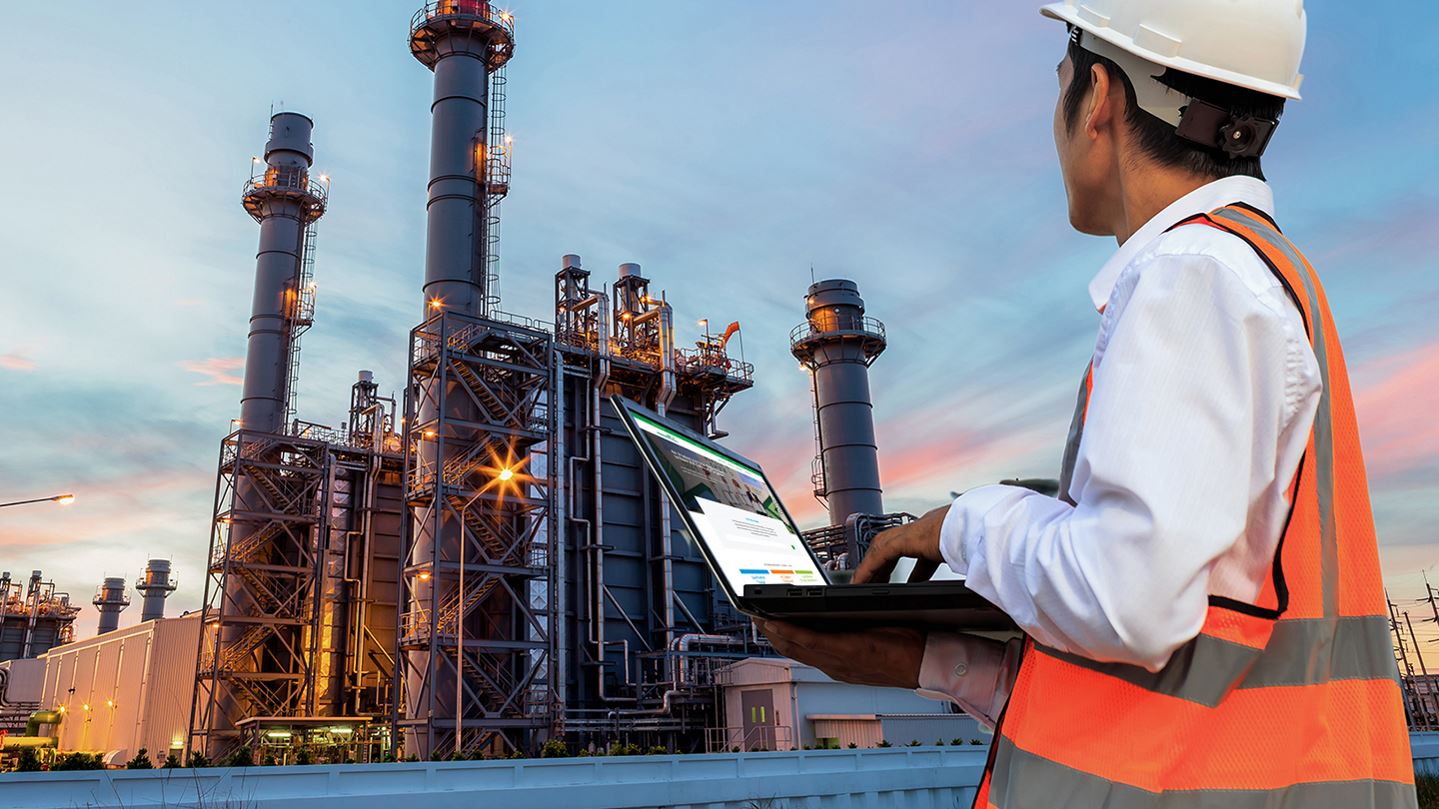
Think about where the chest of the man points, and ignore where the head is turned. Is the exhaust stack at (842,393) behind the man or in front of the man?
in front

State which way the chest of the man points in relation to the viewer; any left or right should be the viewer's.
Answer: facing away from the viewer and to the left of the viewer

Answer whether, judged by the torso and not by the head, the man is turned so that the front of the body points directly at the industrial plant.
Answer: yes

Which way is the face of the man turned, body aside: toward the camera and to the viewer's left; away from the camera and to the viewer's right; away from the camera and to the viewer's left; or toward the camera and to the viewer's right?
away from the camera and to the viewer's left

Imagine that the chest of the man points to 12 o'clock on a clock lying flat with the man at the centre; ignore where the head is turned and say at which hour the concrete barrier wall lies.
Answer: The concrete barrier wall is roughly at 12 o'clock from the man.

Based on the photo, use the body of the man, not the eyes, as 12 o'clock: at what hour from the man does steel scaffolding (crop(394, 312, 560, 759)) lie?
The steel scaffolding is roughly at 12 o'clock from the man.

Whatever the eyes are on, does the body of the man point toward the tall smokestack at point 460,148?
yes
